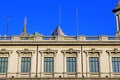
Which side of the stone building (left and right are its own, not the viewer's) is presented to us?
front
